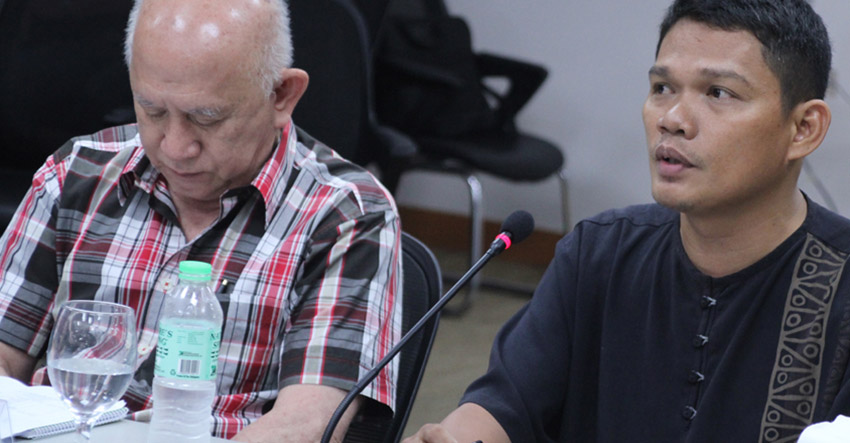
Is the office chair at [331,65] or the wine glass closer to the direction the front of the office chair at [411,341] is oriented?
the wine glass

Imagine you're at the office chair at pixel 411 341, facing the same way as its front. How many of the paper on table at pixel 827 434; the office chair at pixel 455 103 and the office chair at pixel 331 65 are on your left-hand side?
1

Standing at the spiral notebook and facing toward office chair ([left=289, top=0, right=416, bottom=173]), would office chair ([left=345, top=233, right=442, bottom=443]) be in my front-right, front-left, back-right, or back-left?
front-right

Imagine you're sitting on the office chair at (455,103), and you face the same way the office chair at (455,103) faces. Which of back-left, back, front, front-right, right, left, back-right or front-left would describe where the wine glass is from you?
front-right

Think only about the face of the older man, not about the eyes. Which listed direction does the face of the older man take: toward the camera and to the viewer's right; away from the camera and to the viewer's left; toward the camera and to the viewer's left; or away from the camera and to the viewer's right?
toward the camera and to the viewer's left

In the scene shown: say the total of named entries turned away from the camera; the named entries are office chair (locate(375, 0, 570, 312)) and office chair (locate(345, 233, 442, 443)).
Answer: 0

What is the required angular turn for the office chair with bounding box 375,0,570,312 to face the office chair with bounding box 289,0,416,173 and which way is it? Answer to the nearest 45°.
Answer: approximately 45° to its right

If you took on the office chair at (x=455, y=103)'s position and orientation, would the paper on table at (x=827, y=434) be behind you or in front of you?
in front

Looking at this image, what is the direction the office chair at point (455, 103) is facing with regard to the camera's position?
facing the viewer and to the right of the viewer

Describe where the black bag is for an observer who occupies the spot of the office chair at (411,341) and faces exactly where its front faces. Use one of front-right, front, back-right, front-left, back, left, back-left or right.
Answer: back-right

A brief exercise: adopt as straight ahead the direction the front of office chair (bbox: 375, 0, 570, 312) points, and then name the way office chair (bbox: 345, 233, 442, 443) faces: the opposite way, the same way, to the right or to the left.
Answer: to the right

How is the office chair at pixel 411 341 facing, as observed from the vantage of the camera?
facing the viewer and to the left of the viewer

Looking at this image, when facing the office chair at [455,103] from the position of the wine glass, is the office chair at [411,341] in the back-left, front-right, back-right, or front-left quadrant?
front-right

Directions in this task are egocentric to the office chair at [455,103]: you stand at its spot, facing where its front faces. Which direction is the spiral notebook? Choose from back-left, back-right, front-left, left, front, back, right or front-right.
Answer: front-right
